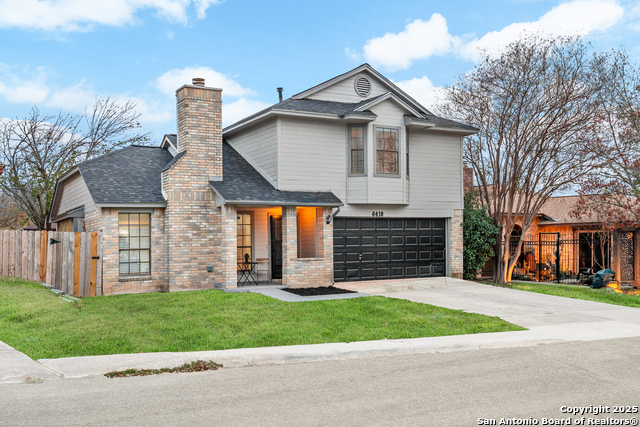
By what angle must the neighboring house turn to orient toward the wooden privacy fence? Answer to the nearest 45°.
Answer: approximately 45° to its right

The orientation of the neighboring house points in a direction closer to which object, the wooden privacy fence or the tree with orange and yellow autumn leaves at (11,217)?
the wooden privacy fence

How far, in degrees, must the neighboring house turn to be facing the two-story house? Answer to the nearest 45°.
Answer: approximately 45° to its right

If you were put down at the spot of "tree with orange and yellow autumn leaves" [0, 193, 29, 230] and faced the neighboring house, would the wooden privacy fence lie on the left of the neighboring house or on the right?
right

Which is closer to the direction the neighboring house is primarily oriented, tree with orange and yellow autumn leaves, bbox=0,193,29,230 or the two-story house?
the two-story house

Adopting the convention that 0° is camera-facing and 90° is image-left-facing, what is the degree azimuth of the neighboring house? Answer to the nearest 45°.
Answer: approximately 0°

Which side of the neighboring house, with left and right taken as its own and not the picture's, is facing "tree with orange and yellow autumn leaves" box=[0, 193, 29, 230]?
right
